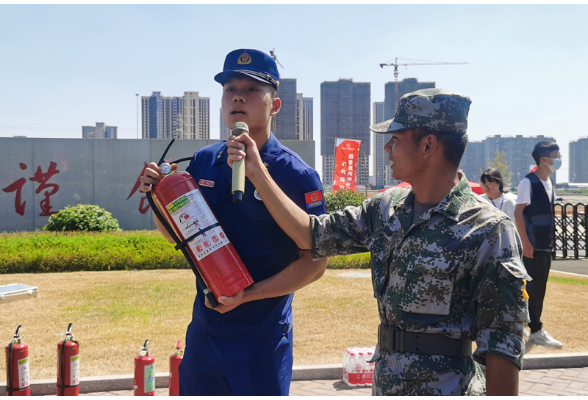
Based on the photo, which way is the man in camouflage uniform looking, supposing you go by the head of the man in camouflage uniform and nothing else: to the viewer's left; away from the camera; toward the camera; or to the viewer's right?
to the viewer's left

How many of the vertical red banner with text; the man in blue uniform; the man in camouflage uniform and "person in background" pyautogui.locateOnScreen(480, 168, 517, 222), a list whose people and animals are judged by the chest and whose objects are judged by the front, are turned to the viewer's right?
0

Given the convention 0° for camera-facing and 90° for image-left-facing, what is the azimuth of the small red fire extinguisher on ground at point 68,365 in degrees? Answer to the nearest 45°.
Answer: approximately 315°

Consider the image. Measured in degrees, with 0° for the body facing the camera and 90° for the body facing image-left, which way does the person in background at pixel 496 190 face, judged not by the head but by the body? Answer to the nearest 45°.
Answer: approximately 45°

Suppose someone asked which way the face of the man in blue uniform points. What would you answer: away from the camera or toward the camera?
toward the camera

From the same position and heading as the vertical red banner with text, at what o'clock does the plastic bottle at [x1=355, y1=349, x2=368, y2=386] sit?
The plastic bottle is roughly at 12 o'clock from the vertical red banner with text.

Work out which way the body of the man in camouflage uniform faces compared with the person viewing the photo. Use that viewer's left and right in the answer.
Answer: facing the viewer and to the left of the viewer

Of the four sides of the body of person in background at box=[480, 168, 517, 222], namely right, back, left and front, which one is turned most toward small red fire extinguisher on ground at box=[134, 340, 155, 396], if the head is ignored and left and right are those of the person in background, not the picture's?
front

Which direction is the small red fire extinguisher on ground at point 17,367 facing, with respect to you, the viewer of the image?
facing the viewer and to the right of the viewer

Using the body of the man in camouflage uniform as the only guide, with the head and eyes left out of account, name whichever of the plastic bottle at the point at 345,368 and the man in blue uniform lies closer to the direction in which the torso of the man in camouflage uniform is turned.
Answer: the man in blue uniform

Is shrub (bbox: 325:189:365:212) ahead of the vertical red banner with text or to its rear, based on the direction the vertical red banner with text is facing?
ahead

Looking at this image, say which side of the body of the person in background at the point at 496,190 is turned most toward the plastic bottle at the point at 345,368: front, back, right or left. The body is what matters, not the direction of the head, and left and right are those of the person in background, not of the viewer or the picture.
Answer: front

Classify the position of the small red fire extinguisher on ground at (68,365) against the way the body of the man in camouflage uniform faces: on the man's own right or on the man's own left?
on the man's own right

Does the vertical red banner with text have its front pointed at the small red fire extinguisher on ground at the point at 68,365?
yes

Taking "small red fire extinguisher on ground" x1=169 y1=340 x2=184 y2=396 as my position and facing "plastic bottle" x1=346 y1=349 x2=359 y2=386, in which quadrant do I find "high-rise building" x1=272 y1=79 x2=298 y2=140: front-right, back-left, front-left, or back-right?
front-left

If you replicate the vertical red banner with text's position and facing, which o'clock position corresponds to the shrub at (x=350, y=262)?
The shrub is roughly at 12 o'clock from the vertical red banner with text.

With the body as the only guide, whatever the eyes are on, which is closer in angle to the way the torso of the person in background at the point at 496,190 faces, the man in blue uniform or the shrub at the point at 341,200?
the man in blue uniform

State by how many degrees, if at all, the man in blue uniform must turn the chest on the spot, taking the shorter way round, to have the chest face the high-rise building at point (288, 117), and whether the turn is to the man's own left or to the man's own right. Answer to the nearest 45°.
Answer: approximately 135° to the man's own right
